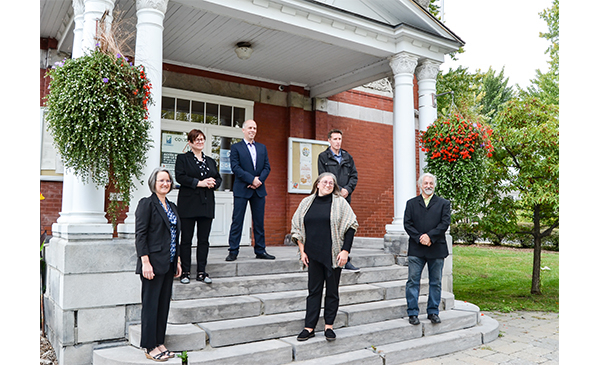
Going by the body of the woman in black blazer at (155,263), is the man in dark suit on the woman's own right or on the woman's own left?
on the woman's own left

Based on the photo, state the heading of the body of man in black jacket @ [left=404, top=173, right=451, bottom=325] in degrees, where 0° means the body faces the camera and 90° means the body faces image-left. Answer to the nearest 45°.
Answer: approximately 0°

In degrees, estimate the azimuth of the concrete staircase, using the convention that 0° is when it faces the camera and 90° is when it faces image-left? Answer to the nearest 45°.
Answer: approximately 315°

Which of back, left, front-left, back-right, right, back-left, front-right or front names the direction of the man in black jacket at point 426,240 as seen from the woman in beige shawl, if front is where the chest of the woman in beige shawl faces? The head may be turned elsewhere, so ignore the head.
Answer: back-left

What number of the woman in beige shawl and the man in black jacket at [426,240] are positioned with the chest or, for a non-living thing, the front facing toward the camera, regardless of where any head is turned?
2

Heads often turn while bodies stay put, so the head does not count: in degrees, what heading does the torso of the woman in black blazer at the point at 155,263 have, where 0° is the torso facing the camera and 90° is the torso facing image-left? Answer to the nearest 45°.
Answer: approximately 315°

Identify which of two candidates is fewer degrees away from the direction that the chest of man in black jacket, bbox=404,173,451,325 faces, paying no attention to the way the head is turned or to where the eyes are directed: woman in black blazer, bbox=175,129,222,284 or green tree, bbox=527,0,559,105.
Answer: the woman in black blazer

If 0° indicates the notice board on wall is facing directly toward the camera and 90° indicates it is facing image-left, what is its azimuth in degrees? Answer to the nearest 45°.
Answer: approximately 315°
